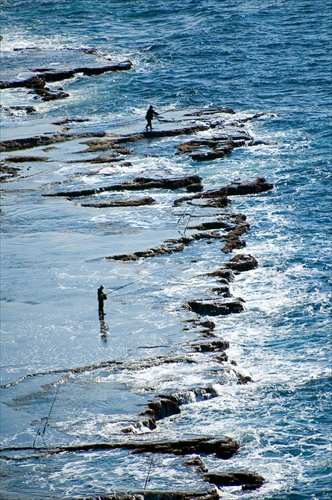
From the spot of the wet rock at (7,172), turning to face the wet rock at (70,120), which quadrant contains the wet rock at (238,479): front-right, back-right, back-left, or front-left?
back-right

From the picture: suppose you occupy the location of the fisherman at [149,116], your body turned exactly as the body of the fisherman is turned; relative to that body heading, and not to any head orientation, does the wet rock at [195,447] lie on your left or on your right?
on your right

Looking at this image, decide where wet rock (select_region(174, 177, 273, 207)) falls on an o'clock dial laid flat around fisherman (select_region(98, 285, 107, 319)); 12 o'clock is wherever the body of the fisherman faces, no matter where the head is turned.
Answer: The wet rock is roughly at 10 o'clock from the fisherman.

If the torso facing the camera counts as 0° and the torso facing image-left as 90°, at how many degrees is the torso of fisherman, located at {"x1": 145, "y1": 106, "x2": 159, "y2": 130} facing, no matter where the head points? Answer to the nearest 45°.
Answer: approximately 270°

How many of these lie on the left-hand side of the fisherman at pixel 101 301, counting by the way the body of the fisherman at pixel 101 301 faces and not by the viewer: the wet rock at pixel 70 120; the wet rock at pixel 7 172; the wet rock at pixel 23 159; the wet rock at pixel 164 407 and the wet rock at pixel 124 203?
4

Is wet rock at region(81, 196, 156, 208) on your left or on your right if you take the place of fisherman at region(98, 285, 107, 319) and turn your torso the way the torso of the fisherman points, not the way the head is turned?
on your left

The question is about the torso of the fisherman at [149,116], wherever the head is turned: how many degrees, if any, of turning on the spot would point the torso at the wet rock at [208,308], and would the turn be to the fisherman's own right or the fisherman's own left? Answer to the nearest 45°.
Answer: approximately 90° to the fisherman's own right

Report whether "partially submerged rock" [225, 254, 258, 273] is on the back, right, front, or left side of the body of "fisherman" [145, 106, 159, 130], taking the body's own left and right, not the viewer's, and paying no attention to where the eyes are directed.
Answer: right

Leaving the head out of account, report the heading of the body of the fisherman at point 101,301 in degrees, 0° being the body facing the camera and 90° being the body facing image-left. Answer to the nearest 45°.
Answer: approximately 270°

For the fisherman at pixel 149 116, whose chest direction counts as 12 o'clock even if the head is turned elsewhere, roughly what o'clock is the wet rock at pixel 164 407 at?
The wet rock is roughly at 3 o'clock from the fisherman.

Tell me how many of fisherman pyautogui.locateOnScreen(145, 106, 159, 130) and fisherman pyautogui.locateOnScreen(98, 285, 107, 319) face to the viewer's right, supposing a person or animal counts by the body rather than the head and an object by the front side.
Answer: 2

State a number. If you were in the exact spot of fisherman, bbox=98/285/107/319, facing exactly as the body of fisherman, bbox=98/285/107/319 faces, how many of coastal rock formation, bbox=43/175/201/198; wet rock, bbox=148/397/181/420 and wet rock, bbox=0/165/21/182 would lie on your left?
2

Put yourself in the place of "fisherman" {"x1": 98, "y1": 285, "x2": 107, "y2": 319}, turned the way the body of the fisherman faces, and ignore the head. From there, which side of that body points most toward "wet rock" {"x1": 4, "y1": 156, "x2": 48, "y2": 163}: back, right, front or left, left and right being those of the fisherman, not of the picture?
left

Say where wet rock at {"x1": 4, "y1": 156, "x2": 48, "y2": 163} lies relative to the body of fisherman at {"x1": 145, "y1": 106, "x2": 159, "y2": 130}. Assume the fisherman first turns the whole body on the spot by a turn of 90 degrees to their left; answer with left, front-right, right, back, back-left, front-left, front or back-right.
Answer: back-left
